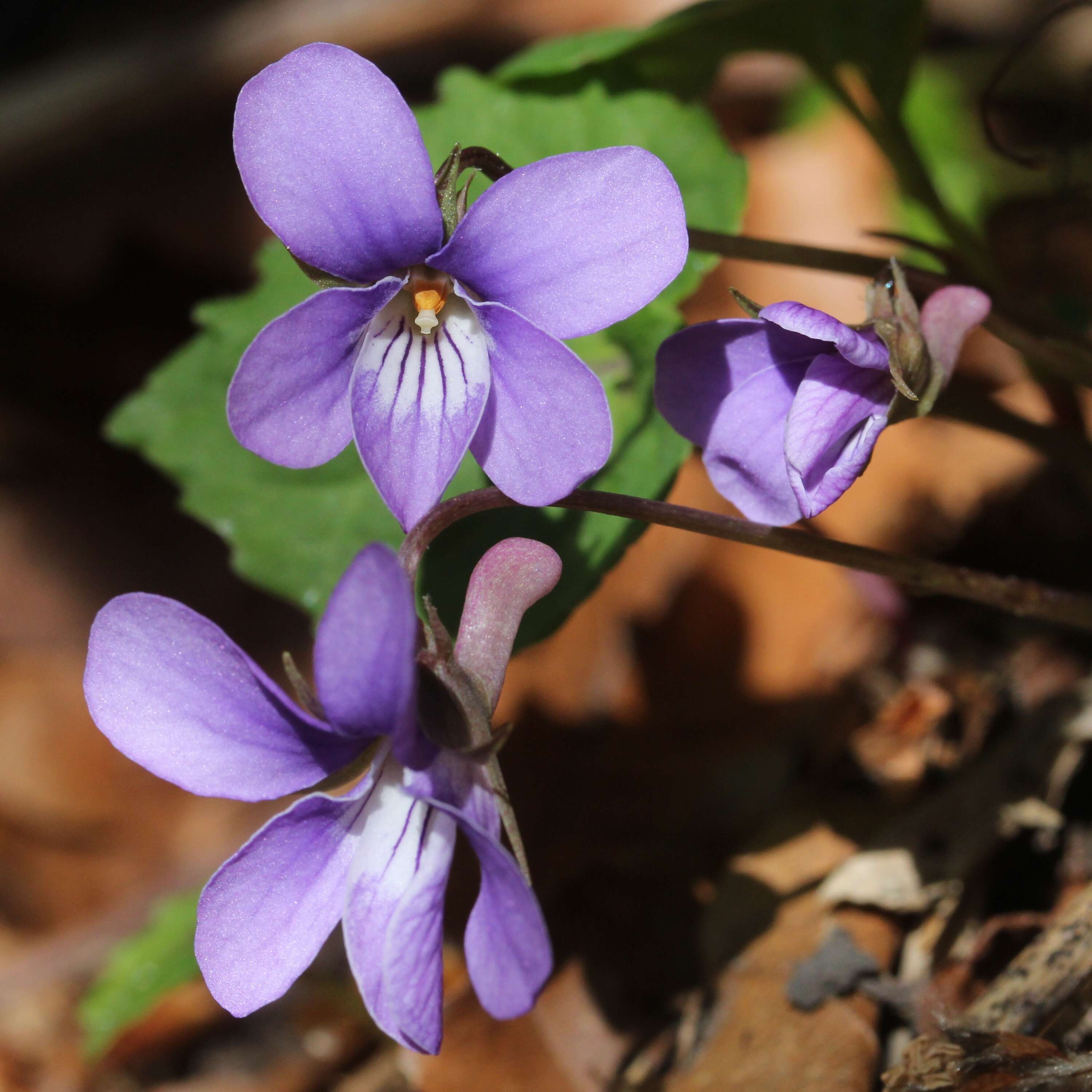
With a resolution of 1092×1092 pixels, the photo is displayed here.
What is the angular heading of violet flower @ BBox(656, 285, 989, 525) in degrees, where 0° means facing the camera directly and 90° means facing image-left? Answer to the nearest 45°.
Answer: approximately 90°
